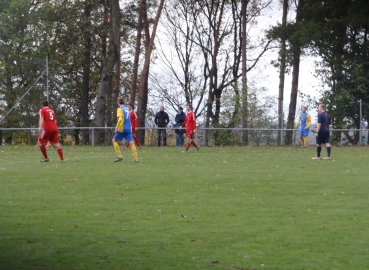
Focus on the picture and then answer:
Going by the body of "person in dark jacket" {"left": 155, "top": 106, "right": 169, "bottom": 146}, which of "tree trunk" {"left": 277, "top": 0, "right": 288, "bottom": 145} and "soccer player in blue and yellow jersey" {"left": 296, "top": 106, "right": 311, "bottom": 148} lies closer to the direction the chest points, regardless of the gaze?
the soccer player in blue and yellow jersey

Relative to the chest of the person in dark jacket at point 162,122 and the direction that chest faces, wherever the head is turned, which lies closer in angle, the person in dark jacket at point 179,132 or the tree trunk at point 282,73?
the person in dark jacket

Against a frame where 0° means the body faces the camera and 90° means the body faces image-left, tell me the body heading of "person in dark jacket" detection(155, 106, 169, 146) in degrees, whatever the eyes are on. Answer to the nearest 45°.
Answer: approximately 0°

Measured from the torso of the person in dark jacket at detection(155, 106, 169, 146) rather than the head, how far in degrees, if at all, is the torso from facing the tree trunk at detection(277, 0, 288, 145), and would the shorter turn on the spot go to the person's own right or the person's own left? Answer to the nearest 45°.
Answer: approximately 135° to the person's own left

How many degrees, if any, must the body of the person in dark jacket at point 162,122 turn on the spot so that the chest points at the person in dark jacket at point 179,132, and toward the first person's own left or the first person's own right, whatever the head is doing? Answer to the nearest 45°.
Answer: approximately 45° to the first person's own left

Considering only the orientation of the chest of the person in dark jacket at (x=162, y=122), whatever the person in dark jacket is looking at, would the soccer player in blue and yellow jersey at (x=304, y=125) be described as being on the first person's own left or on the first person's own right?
on the first person's own left
